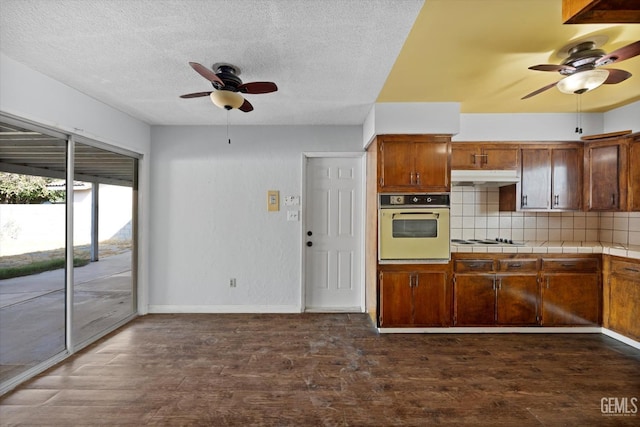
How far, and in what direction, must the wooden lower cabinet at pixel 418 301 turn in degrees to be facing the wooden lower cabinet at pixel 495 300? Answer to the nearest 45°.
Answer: approximately 90° to its left

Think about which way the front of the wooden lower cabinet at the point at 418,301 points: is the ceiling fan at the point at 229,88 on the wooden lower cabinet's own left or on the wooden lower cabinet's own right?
on the wooden lower cabinet's own right

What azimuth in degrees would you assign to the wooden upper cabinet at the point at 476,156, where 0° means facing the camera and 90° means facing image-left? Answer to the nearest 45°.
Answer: approximately 0°

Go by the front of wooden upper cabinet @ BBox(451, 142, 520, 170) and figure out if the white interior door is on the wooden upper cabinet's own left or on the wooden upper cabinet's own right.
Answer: on the wooden upper cabinet's own right

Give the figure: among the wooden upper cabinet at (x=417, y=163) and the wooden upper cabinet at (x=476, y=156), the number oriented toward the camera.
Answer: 2

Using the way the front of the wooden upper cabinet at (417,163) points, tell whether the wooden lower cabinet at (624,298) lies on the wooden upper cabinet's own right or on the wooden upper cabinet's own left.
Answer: on the wooden upper cabinet's own left

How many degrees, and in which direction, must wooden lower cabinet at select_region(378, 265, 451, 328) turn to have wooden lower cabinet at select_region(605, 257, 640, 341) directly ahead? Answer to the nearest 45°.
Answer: approximately 90° to its left

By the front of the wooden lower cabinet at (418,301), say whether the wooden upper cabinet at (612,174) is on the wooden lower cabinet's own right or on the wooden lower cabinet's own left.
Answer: on the wooden lower cabinet's own left

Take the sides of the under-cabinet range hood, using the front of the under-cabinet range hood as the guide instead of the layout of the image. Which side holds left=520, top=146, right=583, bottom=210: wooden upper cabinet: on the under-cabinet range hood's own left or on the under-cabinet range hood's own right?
on the under-cabinet range hood's own left

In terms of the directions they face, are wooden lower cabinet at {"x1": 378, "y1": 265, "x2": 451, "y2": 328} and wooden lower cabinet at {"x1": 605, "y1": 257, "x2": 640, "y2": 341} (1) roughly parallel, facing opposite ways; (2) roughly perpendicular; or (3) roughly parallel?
roughly perpendicular
